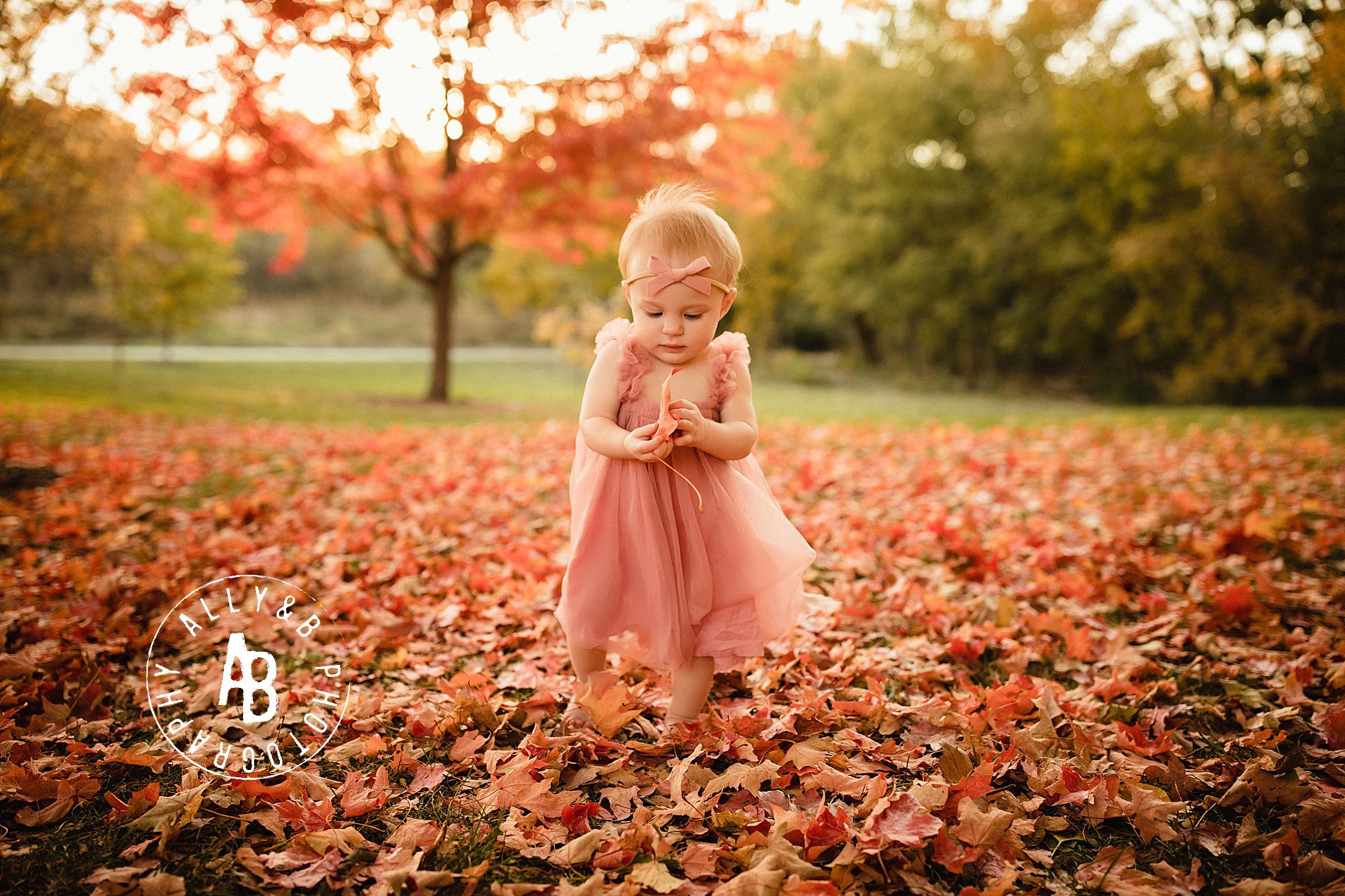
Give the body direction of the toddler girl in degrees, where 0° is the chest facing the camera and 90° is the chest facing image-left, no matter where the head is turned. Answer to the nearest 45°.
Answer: approximately 0°

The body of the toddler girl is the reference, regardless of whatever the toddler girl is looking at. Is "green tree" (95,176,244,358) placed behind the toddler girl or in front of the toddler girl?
behind
